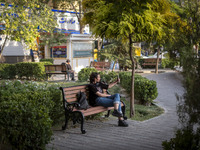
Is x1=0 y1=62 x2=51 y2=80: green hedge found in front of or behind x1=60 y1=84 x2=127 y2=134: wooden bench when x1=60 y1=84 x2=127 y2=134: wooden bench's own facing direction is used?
behind

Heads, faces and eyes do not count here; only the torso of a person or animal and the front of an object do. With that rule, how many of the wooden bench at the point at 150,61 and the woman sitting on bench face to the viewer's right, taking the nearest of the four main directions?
1

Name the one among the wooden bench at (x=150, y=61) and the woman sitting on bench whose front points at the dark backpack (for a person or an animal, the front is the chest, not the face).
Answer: the wooden bench

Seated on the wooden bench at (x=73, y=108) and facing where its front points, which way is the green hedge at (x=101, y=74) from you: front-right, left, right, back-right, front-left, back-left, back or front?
back-left

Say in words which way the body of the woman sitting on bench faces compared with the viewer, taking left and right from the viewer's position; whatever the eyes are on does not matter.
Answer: facing to the right of the viewer

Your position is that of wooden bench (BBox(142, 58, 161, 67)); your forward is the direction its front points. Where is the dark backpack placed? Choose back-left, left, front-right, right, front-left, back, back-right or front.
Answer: front

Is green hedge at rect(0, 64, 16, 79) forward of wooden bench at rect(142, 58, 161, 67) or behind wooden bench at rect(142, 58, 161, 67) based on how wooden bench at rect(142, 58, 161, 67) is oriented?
forward

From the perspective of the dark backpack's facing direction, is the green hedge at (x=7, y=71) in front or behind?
behind

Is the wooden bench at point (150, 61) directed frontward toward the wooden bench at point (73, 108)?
yes

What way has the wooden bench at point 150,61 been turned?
toward the camera

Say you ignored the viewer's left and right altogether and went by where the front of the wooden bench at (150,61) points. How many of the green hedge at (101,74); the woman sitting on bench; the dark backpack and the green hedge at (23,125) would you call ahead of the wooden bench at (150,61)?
4

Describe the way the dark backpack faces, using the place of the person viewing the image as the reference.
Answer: facing the viewer and to the right of the viewer

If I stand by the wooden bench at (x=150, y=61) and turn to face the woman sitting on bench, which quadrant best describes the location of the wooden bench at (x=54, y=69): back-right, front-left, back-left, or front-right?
front-right
